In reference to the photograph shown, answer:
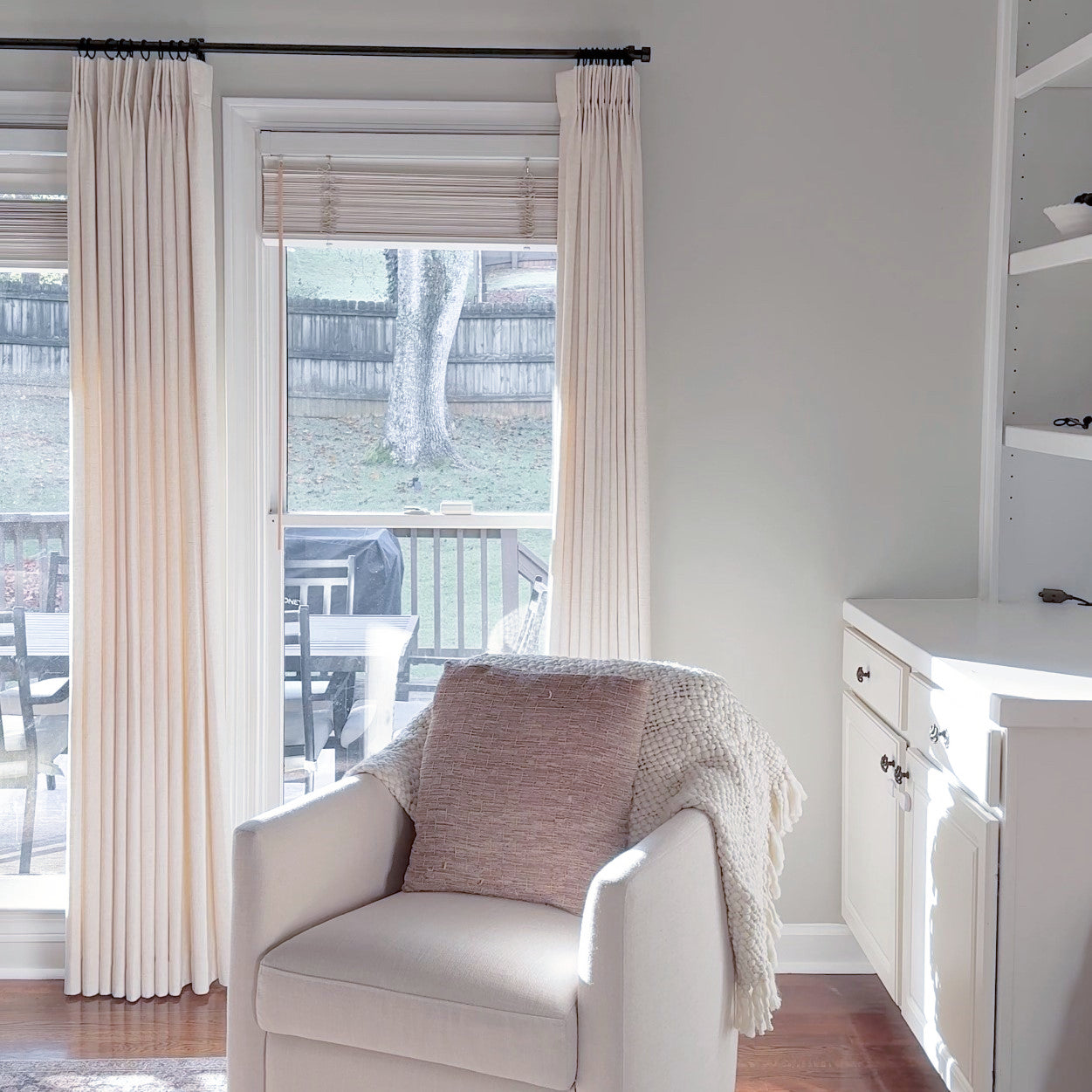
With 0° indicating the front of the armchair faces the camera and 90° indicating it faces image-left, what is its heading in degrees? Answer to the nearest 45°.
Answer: approximately 45°

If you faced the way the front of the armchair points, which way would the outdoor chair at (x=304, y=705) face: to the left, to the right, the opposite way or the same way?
the opposite way

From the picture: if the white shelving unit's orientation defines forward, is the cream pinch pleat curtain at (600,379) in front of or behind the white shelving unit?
in front

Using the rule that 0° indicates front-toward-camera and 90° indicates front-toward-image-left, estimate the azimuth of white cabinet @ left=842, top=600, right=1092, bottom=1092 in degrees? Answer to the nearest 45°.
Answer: approximately 45°

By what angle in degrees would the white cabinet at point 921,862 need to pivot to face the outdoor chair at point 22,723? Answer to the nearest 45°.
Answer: approximately 45° to its right

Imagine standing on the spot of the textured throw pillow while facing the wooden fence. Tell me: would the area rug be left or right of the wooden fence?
left

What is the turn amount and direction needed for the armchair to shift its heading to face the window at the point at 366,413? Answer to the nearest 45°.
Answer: approximately 135° to its right

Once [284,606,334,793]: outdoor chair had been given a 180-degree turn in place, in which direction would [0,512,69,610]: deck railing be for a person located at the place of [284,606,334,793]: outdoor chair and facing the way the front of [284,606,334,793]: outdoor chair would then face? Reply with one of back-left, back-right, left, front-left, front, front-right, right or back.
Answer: front-right

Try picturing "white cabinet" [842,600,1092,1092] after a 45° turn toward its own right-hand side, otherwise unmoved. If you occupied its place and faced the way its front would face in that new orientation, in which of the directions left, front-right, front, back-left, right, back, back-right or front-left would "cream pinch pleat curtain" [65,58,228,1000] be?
front

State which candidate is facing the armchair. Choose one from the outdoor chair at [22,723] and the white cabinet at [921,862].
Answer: the white cabinet

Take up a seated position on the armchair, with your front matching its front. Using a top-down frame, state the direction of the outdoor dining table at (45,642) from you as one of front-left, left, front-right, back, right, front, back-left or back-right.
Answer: right
